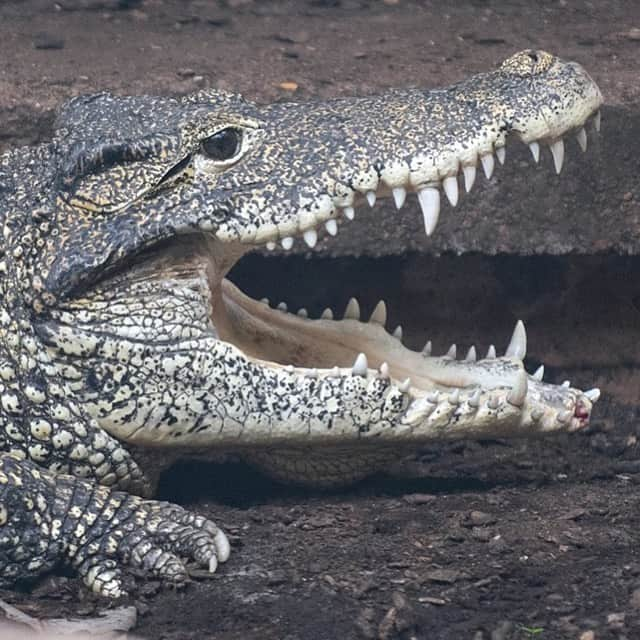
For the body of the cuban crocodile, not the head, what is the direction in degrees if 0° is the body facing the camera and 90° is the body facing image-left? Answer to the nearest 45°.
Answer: approximately 270°
